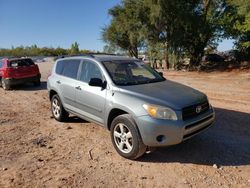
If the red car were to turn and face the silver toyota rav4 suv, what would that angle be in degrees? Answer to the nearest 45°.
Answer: approximately 135° to its left

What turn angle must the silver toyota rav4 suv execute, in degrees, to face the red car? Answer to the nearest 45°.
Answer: approximately 180°

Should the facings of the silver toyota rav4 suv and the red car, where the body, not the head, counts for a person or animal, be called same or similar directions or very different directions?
very different directions

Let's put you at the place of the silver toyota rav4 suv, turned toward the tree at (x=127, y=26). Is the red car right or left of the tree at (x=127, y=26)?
left

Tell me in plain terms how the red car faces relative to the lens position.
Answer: facing away from the viewer and to the left of the viewer

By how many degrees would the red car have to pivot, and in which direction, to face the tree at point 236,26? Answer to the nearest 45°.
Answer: approximately 135° to its right

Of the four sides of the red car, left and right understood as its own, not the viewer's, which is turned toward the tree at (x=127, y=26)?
right

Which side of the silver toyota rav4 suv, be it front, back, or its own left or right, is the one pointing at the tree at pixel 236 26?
left

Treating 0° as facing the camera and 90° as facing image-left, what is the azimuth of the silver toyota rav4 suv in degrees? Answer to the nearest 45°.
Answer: approximately 315°
